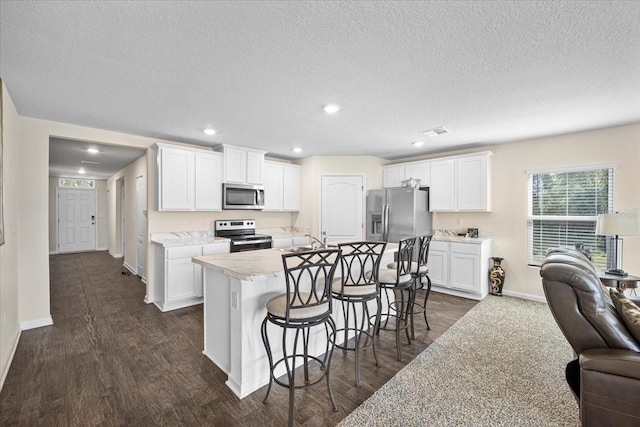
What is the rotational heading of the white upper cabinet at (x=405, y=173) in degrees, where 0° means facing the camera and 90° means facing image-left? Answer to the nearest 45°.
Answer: approximately 45°

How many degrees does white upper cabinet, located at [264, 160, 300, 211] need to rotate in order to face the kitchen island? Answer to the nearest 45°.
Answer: approximately 45° to its right

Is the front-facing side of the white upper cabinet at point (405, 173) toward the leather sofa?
no

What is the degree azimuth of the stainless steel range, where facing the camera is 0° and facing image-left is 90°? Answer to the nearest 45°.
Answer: approximately 315°

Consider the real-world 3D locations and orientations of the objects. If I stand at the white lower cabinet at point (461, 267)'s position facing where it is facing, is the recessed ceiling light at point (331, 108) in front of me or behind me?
in front

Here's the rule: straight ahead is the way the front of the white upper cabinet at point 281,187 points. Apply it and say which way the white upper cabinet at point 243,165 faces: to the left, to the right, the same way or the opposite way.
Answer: the same way

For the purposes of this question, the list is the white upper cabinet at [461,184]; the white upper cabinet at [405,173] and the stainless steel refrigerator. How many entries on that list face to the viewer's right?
0

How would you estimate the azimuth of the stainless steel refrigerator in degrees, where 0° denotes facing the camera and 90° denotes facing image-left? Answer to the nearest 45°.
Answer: approximately 45°

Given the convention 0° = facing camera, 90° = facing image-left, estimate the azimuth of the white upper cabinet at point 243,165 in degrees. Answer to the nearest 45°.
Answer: approximately 315°
